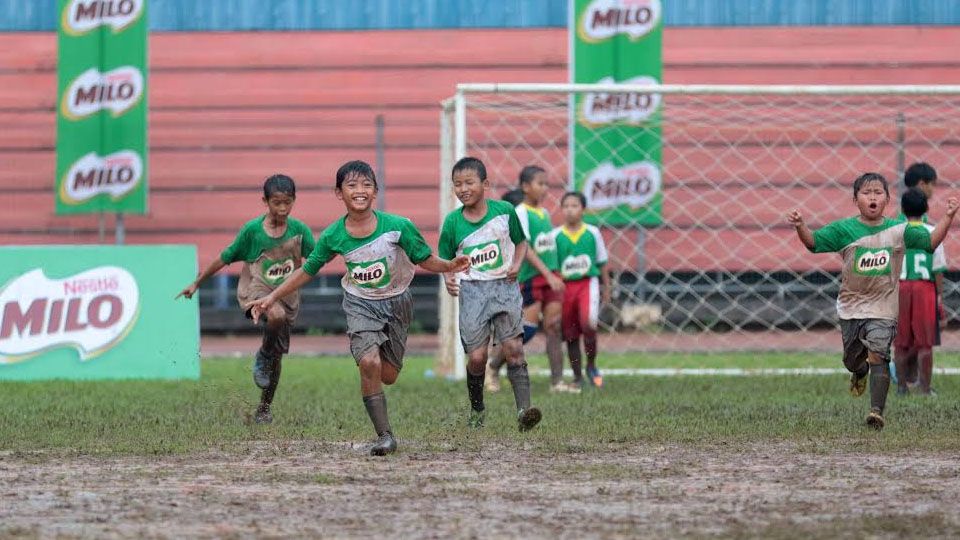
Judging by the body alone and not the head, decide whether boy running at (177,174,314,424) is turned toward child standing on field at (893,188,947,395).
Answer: no

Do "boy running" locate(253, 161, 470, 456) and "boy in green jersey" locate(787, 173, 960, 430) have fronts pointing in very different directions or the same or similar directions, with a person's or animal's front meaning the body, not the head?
same or similar directions

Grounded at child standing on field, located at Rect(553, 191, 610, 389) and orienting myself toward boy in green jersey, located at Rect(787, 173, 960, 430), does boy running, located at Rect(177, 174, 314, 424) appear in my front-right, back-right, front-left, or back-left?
front-right

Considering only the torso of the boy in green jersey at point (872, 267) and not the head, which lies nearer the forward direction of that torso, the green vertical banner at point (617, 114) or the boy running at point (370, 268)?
the boy running

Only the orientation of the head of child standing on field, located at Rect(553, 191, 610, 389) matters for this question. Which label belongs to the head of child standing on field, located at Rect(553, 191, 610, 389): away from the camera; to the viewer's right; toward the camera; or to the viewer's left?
toward the camera

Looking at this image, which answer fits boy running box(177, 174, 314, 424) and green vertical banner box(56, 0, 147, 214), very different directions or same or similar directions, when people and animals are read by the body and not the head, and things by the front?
same or similar directions

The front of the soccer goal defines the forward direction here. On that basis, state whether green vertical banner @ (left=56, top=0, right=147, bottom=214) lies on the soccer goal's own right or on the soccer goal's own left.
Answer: on the soccer goal's own right

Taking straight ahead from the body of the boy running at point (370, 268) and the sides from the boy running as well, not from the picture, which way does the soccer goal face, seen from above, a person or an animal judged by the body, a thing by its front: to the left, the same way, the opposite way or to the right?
the same way

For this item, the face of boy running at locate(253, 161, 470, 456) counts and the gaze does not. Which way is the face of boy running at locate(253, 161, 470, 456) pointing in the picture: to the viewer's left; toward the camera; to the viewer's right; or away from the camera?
toward the camera

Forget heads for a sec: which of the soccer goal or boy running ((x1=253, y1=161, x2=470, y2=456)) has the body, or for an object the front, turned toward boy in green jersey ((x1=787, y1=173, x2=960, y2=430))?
the soccer goal

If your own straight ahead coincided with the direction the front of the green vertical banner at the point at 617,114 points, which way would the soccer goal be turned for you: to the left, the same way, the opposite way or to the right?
the same way

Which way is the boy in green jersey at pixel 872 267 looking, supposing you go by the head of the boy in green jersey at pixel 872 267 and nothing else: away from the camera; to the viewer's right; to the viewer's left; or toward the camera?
toward the camera

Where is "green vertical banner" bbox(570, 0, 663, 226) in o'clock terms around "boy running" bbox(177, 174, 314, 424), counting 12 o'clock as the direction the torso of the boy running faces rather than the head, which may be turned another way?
The green vertical banner is roughly at 7 o'clock from the boy running.

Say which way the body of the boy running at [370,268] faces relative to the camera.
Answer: toward the camera

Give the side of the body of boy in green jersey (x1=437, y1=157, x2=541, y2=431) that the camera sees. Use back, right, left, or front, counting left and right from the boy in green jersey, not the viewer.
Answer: front
